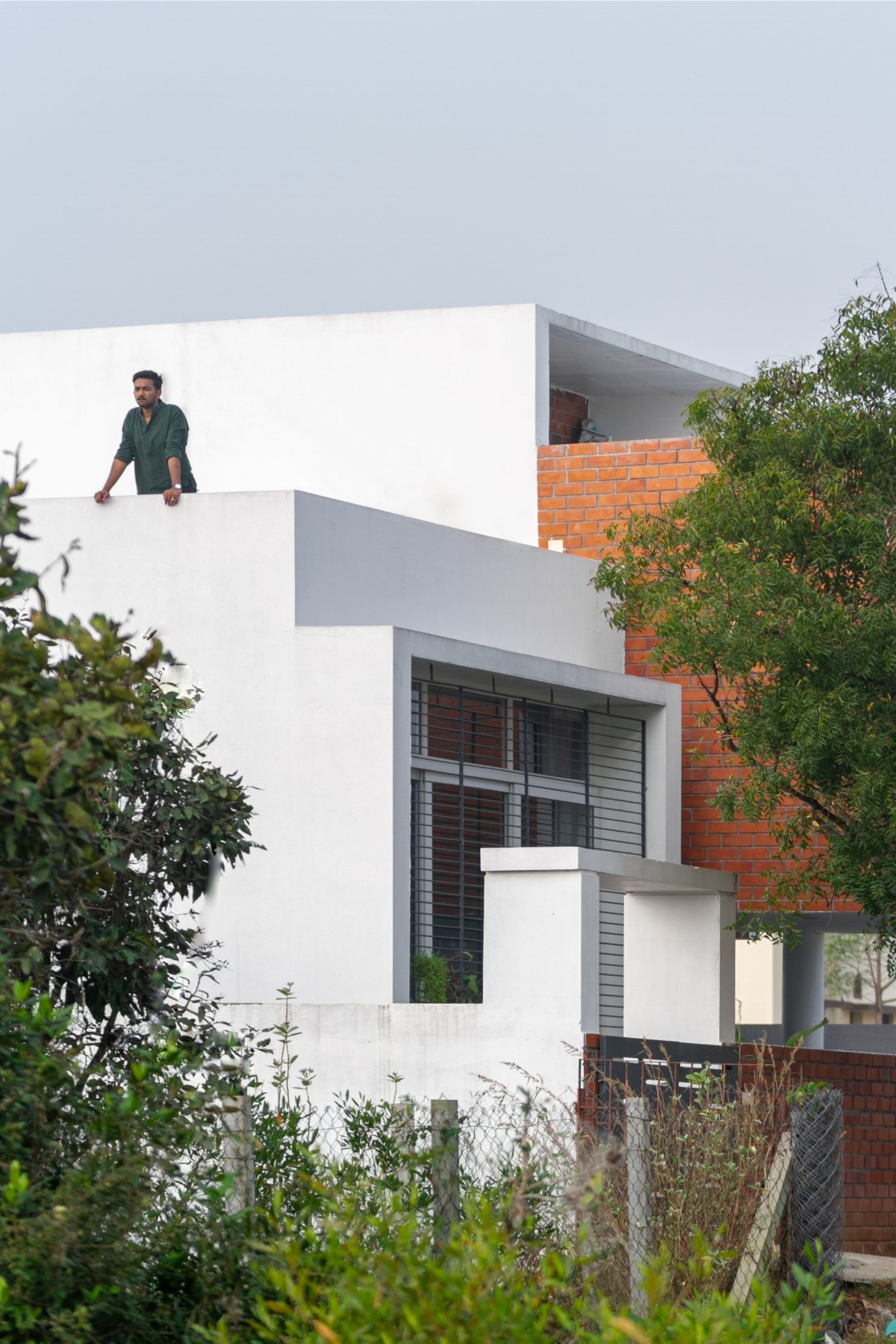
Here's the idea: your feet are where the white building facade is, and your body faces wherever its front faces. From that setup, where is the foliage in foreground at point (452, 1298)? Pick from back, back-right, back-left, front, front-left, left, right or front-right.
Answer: front-right

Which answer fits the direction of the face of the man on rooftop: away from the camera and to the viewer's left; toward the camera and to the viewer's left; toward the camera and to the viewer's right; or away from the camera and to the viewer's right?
toward the camera and to the viewer's left

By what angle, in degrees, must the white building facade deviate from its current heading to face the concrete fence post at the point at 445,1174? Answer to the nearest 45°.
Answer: approximately 45° to its right

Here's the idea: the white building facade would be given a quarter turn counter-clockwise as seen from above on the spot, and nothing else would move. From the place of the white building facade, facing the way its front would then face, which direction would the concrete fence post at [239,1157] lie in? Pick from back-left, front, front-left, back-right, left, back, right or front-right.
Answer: back-right

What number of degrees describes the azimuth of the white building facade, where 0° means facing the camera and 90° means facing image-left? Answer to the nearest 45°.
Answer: approximately 315°
